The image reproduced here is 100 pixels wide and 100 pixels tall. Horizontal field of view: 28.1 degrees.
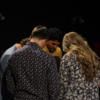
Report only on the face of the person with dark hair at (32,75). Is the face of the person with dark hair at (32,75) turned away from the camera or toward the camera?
away from the camera

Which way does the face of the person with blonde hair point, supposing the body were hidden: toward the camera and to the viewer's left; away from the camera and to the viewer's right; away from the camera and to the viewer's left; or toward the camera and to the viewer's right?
away from the camera and to the viewer's left

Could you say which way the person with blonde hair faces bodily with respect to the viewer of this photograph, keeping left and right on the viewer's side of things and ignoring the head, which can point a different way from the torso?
facing away from the viewer and to the left of the viewer
